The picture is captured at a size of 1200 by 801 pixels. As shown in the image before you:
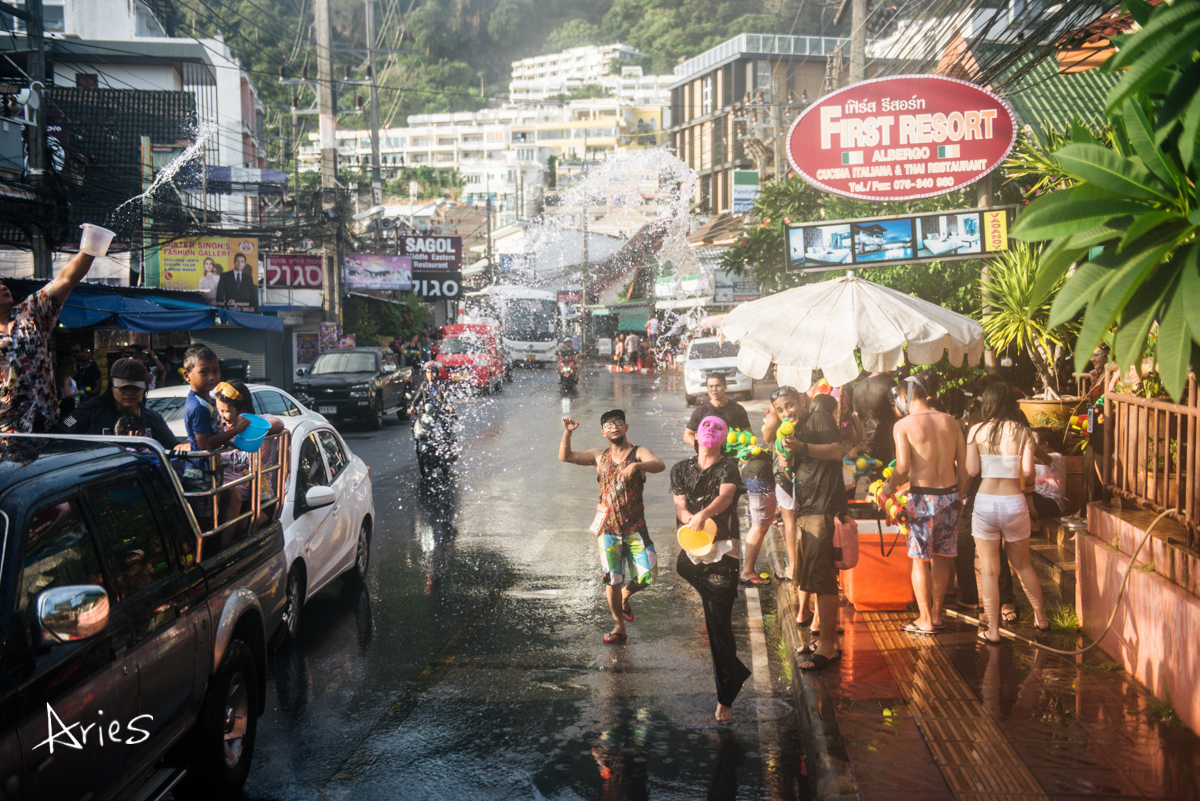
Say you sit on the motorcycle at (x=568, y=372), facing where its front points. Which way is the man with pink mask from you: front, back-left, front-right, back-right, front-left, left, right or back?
front

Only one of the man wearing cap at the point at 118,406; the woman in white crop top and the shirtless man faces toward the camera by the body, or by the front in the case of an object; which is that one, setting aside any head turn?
the man wearing cap

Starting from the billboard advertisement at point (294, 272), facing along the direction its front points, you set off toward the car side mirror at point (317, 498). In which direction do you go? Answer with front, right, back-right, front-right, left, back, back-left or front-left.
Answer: front

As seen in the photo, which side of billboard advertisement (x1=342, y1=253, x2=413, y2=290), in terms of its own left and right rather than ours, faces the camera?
front

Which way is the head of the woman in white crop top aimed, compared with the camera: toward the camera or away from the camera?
away from the camera

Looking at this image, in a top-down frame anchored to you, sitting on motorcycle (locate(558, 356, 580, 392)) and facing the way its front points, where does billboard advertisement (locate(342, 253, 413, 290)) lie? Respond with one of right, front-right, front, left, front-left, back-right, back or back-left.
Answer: back-right

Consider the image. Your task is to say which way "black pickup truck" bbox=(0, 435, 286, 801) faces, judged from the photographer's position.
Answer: facing the viewer and to the left of the viewer

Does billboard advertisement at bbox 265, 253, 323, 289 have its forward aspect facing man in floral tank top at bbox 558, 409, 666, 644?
yes

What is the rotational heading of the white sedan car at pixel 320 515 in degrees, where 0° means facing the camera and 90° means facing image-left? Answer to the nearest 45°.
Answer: approximately 45°

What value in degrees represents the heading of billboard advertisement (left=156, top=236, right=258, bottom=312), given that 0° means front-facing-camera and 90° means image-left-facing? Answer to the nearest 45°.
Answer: approximately 0°

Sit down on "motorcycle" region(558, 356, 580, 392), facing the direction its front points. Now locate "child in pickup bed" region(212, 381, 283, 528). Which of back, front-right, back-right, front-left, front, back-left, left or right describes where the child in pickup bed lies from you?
front

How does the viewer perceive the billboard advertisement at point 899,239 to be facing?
facing the viewer

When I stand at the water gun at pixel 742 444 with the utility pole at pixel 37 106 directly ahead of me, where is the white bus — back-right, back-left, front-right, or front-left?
front-right
